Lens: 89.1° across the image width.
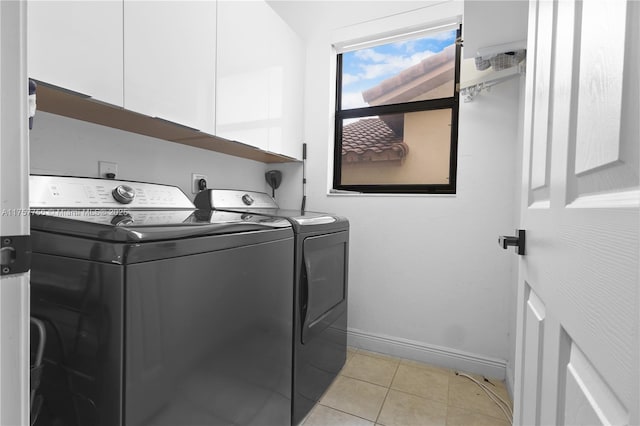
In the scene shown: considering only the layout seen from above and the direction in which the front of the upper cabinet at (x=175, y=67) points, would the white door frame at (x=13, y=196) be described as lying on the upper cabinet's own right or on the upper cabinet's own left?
on the upper cabinet's own right

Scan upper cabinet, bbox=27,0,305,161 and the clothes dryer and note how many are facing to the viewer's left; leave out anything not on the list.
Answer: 0

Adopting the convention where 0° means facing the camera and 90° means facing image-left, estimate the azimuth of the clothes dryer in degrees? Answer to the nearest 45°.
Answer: approximately 315°

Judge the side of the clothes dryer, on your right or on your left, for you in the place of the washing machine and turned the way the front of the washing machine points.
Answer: on your left

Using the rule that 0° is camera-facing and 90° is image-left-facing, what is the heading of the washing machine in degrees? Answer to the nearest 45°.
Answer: approximately 315°

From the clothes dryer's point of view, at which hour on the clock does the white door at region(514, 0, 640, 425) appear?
The white door is roughly at 1 o'clock from the clothes dryer.

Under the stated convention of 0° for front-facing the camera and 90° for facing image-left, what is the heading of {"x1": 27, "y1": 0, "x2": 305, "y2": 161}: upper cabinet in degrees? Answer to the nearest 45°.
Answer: approximately 315°

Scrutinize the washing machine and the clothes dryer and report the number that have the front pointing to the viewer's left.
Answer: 0
